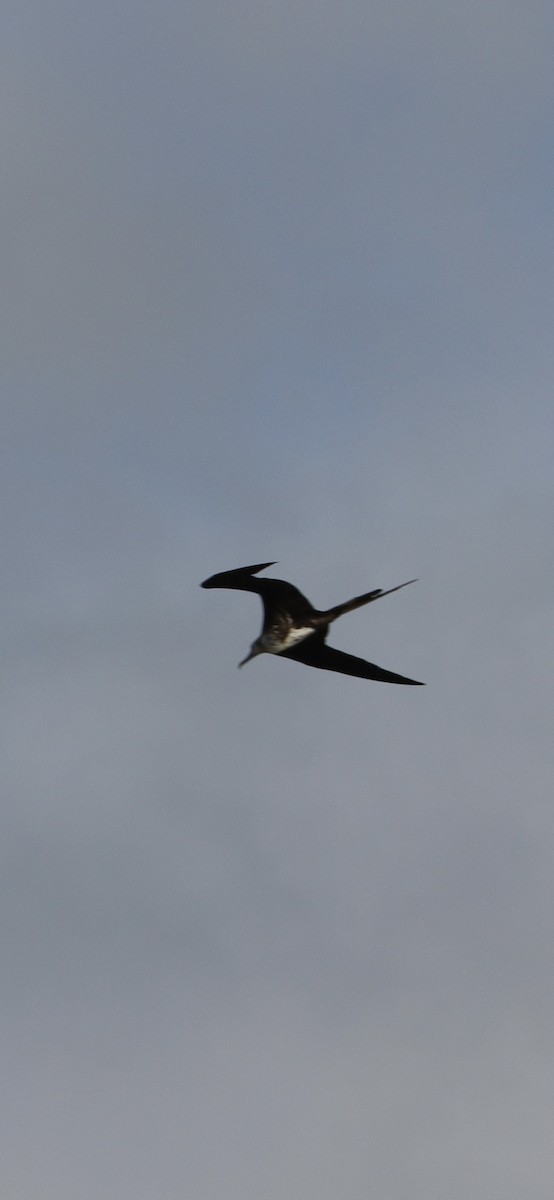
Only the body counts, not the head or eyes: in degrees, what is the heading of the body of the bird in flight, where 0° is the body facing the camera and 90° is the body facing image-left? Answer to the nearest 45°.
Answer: approximately 90°
